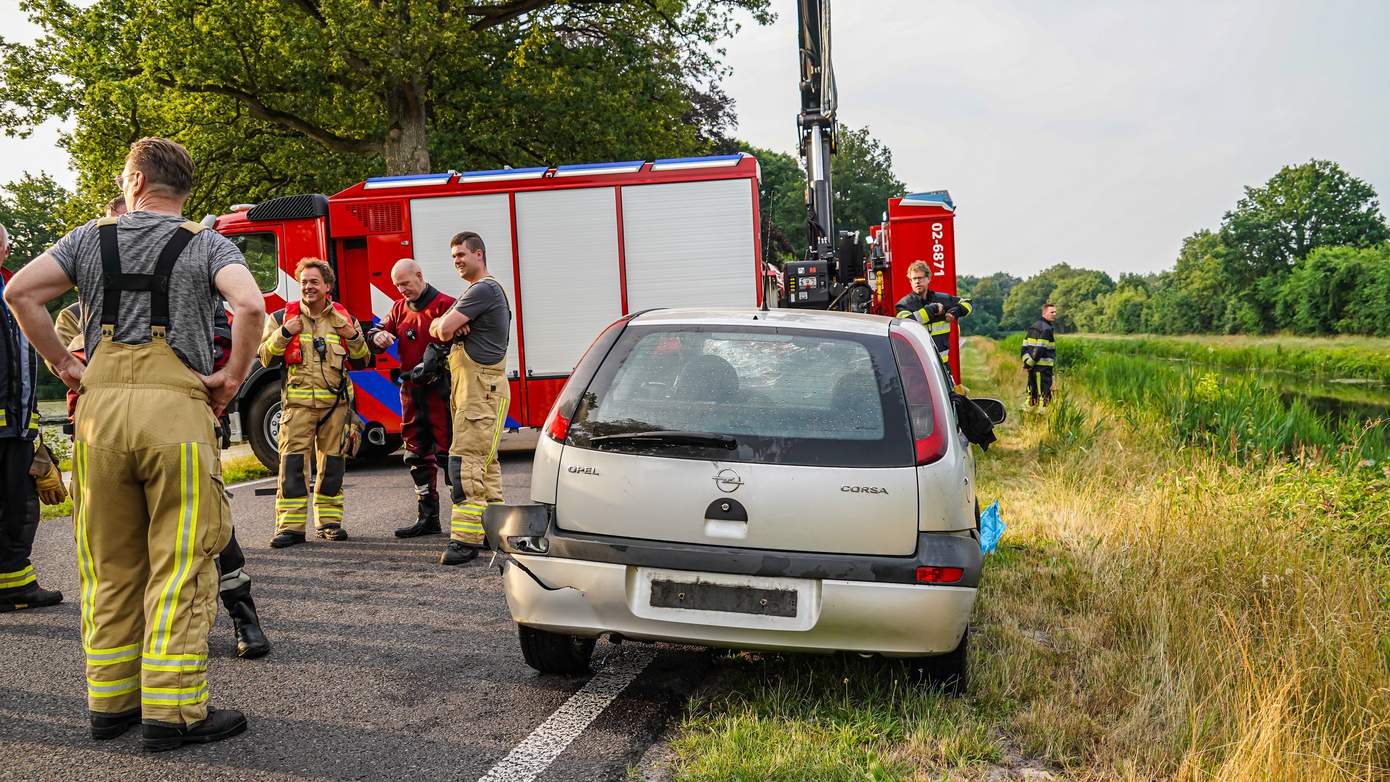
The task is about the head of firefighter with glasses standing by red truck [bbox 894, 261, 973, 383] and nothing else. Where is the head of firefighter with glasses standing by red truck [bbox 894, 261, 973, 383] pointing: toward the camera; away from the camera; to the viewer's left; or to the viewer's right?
toward the camera

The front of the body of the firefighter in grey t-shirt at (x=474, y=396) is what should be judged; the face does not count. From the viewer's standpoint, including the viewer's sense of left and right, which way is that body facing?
facing to the left of the viewer

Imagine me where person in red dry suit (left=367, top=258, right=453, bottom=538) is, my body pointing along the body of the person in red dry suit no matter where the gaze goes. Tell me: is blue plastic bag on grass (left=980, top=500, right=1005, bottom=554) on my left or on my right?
on my left

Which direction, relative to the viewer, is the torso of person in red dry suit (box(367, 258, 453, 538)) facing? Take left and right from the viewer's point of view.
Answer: facing the viewer and to the left of the viewer

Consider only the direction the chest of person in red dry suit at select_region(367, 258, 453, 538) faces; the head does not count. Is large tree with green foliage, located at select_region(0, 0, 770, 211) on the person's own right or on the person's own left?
on the person's own right

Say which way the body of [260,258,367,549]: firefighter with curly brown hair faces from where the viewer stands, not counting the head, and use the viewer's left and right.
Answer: facing the viewer

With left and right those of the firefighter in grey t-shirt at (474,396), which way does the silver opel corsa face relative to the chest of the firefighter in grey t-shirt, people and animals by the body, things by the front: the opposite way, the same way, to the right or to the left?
to the right

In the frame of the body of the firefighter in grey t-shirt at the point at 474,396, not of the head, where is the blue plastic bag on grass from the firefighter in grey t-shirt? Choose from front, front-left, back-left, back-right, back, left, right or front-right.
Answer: back-left

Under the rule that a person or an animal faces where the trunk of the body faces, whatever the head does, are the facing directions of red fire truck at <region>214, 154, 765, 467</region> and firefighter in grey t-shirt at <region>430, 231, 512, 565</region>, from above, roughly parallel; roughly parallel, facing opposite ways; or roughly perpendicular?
roughly parallel

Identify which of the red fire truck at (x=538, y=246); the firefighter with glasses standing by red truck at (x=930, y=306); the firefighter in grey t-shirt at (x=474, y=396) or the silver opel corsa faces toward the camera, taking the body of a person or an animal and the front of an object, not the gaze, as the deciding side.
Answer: the firefighter with glasses standing by red truck

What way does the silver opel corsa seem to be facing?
away from the camera

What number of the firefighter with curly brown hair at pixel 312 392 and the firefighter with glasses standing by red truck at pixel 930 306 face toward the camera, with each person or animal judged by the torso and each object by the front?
2

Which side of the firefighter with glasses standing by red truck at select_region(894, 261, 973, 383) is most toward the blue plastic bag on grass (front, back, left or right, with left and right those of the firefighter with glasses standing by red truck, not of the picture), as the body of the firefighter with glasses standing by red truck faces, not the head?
front

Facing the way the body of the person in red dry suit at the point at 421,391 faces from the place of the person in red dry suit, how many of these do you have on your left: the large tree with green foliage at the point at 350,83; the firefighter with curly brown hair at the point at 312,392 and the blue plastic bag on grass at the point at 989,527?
1

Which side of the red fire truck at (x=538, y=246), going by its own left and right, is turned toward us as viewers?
left
